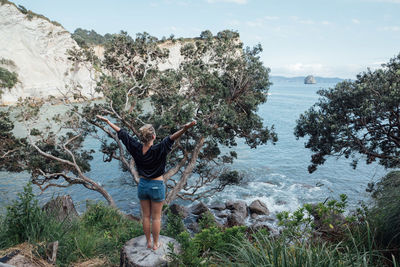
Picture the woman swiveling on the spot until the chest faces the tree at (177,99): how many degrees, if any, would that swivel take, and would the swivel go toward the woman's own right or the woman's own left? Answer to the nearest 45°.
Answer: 0° — they already face it

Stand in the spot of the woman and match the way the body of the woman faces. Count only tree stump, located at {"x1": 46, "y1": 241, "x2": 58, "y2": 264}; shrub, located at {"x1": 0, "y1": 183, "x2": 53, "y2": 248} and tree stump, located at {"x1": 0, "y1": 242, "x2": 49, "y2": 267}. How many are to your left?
3

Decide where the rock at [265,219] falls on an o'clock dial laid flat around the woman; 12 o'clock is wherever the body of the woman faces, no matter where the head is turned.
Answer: The rock is roughly at 1 o'clock from the woman.

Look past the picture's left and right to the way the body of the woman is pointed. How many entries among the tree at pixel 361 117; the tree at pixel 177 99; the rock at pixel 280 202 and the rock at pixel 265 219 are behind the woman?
0

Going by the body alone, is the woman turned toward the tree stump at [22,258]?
no

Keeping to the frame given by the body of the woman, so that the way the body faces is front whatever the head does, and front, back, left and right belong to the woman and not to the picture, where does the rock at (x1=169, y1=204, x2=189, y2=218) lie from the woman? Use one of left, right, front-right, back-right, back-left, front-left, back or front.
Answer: front

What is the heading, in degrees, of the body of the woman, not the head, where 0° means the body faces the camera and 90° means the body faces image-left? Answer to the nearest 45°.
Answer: approximately 180°

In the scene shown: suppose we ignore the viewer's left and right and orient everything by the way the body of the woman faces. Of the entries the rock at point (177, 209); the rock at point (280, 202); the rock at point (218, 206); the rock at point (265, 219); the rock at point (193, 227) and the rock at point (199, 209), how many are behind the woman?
0

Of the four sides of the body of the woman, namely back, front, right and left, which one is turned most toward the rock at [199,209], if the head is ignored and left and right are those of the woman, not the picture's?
front

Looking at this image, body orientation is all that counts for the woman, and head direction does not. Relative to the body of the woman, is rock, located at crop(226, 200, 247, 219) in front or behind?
in front

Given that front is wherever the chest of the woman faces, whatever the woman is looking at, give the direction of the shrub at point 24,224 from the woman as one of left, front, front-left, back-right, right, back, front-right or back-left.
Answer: left

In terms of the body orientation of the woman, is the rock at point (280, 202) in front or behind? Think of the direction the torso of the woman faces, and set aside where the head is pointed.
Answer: in front

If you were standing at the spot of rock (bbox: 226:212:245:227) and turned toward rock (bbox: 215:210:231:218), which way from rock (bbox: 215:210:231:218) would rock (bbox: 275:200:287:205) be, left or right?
right
